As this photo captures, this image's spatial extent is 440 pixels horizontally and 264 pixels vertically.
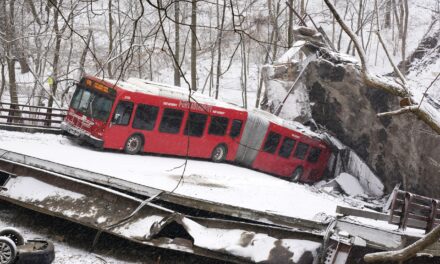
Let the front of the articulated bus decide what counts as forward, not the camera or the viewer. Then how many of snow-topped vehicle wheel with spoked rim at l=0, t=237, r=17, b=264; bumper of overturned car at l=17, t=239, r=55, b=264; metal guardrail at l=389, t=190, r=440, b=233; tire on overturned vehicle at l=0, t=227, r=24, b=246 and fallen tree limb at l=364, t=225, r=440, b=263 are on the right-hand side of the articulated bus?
0

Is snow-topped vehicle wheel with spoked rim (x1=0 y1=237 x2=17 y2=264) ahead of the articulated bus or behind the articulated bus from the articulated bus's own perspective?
ahead

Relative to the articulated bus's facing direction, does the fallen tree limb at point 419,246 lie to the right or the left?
on its left

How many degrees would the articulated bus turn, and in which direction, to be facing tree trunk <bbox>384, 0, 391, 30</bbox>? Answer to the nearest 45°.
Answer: approximately 180°

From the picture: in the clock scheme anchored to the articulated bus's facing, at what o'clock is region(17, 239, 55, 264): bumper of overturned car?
The bumper of overturned car is roughly at 11 o'clock from the articulated bus.

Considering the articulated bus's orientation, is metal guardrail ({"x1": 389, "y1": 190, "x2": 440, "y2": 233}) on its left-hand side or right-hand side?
on its left

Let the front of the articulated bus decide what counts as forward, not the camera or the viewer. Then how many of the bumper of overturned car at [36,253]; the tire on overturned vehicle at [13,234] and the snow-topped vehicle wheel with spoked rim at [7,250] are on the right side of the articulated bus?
0

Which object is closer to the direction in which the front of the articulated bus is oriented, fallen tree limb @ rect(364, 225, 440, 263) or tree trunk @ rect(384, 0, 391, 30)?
the fallen tree limb

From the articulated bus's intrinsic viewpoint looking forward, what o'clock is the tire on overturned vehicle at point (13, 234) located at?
The tire on overturned vehicle is roughly at 11 o'clock from the articulated bus.

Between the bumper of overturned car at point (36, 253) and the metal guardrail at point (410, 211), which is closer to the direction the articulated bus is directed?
the bumper of overturned car

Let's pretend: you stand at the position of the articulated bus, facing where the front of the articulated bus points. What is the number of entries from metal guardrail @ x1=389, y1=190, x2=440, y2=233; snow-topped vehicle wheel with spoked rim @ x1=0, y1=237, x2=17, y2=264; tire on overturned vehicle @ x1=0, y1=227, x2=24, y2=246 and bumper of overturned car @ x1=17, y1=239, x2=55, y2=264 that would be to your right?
0

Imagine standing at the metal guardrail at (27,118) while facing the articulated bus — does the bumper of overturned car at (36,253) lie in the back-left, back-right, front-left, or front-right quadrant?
front-right
